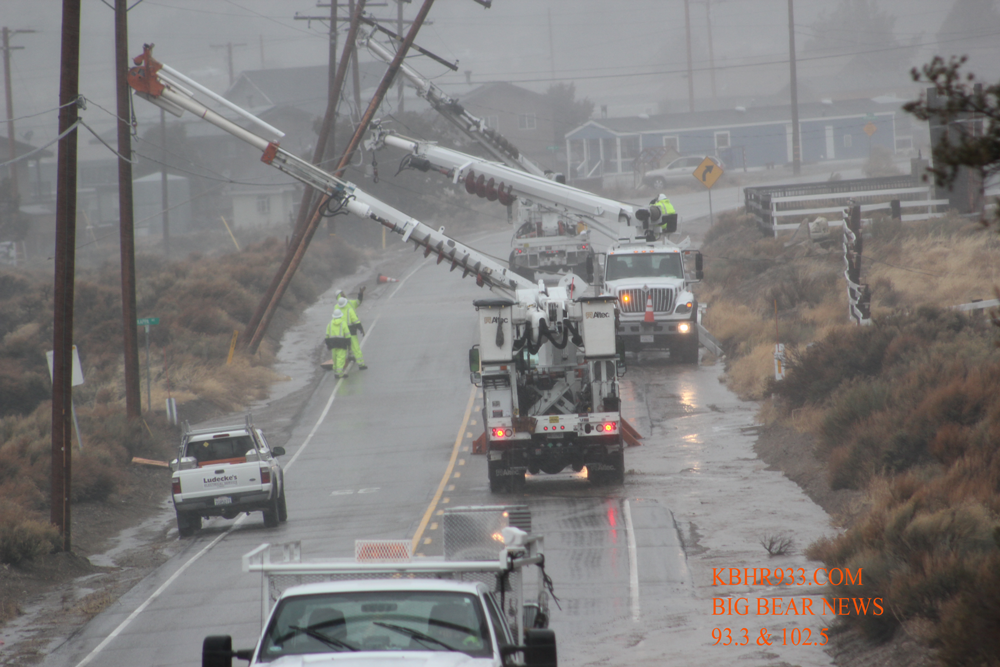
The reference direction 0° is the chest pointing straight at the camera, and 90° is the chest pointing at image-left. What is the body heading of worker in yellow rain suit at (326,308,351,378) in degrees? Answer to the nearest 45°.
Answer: approximately 180°

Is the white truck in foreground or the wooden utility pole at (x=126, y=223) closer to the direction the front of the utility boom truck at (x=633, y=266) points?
the white truck in foreground

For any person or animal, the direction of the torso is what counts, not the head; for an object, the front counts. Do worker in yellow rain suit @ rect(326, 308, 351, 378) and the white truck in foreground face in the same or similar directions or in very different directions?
very different directions

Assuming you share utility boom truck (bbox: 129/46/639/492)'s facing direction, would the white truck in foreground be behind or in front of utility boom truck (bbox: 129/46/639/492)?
behind

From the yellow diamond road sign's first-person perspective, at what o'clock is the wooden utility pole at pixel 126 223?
The wooden utility pole is roughly at 1 o'clock from the yellow diamond road sign.

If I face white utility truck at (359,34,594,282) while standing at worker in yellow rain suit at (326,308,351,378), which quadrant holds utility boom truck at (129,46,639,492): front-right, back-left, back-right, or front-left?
back-right

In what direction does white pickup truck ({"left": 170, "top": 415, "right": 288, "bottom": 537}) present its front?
away from the camera

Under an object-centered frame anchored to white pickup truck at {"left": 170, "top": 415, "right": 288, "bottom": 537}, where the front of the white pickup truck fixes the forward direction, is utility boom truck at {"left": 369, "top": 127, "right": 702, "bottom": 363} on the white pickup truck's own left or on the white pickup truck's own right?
on the white pickup truck's own right

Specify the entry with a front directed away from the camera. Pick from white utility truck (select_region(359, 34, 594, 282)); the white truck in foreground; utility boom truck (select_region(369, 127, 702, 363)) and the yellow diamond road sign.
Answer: the white utility truck

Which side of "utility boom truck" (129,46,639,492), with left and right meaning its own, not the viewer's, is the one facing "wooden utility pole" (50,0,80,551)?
left

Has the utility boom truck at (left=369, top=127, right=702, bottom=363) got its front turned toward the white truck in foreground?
yes

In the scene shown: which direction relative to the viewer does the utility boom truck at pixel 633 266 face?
toward the camera

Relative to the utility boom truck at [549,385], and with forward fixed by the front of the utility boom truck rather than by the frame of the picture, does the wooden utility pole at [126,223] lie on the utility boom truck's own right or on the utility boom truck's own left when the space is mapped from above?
on the utility boom truck's own left

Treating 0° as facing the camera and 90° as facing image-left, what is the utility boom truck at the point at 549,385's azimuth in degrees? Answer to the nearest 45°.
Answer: approximately 180°

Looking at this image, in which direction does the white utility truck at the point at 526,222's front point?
away from the camera

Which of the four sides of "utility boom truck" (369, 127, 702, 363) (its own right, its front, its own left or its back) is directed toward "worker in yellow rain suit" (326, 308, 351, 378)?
right

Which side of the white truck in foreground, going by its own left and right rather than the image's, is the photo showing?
front

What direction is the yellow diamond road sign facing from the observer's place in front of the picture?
facing the viewer

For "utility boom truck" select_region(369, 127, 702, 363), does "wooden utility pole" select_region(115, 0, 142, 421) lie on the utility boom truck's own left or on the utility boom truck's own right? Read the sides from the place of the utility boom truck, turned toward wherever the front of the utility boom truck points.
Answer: on the utility boom truck's own right

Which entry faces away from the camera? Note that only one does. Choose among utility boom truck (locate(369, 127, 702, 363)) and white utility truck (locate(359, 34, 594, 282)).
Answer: the white utility truck

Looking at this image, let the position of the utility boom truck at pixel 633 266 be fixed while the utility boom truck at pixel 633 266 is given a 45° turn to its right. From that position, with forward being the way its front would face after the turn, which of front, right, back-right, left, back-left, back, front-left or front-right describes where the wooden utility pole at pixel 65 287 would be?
front
